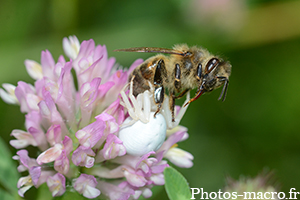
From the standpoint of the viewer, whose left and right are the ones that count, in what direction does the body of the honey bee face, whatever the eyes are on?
facing to the right of the viewer

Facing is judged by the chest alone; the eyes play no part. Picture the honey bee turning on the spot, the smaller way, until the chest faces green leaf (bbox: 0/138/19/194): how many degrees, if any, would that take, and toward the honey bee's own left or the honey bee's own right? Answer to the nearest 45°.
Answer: approximately 180°
